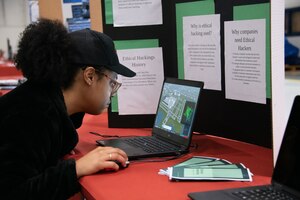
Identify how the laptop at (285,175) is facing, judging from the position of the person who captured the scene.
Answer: facing the viewer and to the left of the viewer

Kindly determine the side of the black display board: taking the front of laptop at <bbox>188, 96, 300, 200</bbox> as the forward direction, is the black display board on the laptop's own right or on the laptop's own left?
on the laptop's own right

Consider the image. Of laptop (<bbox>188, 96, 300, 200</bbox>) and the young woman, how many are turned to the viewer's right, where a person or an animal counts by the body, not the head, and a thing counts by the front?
1

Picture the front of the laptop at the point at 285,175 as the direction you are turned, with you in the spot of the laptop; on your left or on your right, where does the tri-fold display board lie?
on your right

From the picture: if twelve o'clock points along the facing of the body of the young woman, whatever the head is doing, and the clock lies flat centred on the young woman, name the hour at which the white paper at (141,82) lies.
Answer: The white paper is roughly at 10 o'clock from the young woman.

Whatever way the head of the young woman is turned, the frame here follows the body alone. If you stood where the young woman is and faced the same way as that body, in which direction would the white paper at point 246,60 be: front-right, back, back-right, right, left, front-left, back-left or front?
front

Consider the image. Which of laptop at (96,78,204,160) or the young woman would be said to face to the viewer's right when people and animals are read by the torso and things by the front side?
the young woman

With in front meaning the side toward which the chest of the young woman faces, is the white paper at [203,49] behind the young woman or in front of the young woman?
in front

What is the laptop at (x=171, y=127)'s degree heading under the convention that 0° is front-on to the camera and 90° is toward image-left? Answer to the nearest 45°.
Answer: approximately 45°

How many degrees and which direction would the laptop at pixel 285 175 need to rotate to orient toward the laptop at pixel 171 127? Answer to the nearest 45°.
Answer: approximately 90° to its right

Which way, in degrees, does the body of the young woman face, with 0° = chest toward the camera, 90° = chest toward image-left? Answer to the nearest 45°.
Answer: approximately 270°
